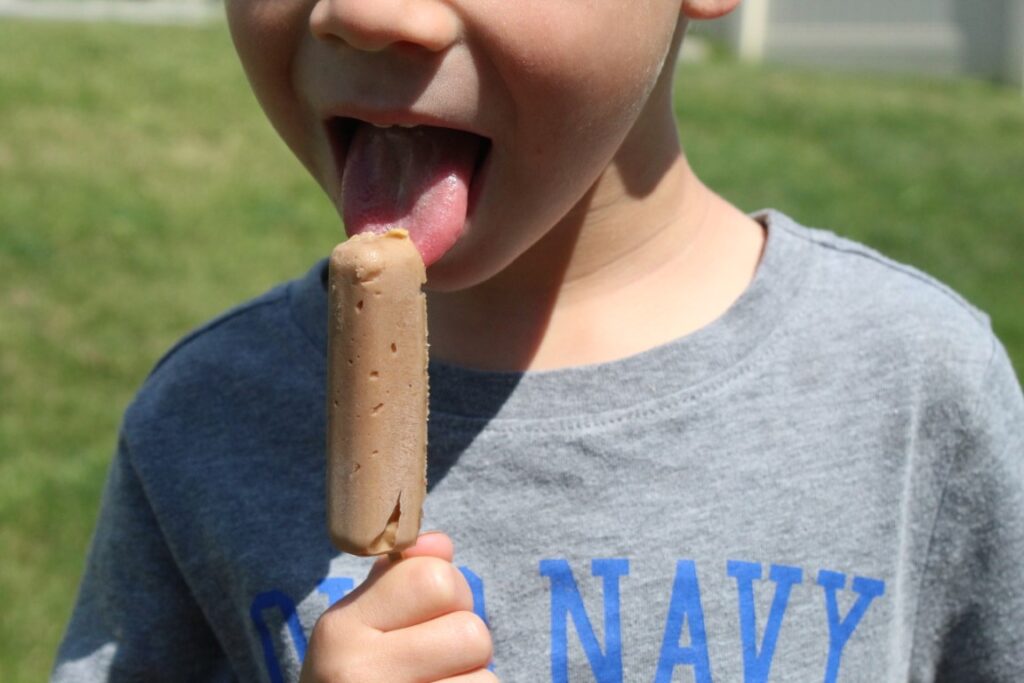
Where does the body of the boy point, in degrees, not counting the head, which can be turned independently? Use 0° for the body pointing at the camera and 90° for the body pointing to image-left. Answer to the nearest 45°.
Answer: approximately 0°
